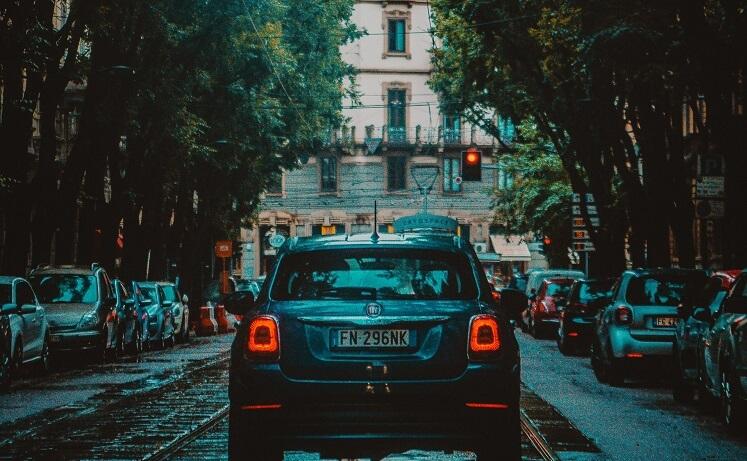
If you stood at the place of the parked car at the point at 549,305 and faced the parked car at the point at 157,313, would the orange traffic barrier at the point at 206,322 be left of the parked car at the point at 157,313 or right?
right

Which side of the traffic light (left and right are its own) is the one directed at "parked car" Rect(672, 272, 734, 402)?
front

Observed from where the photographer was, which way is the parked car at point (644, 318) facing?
facing away from the viewer

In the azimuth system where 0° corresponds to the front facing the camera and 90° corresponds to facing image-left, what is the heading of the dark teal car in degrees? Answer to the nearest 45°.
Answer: approximately 180°

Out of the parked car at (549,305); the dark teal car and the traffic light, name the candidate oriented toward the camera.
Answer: the traffic light

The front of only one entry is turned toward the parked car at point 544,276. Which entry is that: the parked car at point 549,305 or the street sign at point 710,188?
the parked car at point 549,305

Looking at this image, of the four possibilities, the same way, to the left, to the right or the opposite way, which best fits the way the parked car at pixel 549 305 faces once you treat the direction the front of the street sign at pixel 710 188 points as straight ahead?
the opposite way

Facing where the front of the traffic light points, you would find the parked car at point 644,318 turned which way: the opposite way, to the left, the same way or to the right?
the opposite way

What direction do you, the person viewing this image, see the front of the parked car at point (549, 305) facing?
facing away from the viewer

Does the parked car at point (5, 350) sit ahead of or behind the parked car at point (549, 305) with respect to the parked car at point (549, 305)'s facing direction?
behind

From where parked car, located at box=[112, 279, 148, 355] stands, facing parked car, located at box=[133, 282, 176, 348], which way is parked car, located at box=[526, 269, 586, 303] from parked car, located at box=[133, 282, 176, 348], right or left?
right

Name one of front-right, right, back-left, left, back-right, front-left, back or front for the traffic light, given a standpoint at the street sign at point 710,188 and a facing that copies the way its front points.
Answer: back-right

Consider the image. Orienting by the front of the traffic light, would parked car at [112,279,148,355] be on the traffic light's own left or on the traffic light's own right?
on the traffic light's own right
